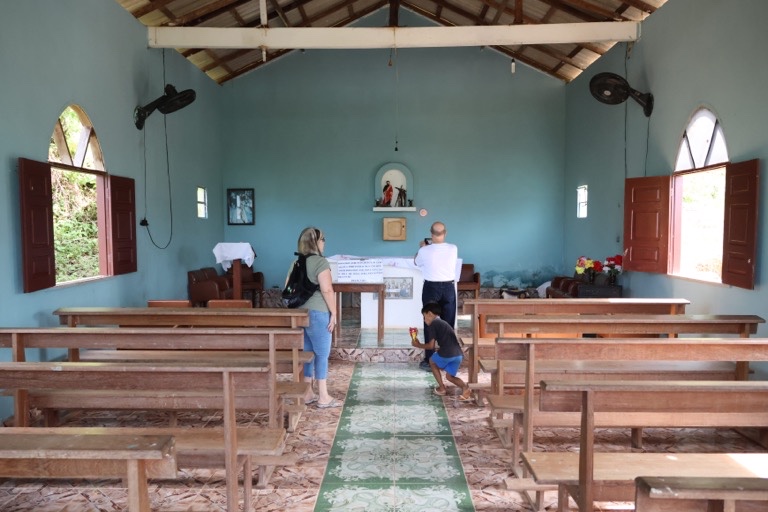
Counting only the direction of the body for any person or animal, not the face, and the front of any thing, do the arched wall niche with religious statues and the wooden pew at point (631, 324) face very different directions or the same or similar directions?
very different directions

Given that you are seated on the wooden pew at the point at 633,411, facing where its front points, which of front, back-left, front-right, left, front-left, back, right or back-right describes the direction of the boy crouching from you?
front-left

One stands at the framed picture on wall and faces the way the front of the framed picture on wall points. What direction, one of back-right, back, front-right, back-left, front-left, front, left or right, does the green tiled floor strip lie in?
front

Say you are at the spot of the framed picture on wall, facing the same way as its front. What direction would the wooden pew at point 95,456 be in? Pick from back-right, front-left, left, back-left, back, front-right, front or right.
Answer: front

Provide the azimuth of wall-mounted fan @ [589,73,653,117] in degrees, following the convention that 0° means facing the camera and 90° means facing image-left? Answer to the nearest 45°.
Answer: approximately 45°

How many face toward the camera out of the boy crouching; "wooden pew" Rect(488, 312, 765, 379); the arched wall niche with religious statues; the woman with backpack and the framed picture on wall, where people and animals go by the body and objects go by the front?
2

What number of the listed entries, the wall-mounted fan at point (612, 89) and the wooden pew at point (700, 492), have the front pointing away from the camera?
1

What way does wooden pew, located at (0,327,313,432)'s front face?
away from the camera

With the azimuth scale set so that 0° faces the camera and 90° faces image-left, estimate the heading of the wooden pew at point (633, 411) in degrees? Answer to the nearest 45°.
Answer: approximately 180°

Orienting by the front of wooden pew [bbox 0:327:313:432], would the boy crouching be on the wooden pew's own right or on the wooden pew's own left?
on the wooden pew's own right

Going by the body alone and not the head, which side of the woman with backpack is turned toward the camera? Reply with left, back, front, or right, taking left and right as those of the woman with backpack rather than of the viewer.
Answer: right

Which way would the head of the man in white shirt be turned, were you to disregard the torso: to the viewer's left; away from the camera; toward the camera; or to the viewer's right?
away from the camera

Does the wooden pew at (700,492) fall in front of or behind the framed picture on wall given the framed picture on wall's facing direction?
in front

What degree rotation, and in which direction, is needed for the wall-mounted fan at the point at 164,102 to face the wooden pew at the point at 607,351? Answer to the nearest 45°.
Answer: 0° — it already faces it

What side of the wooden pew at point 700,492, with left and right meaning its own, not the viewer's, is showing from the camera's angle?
back

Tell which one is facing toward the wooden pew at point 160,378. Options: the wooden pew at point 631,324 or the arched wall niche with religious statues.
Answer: the arched wall niche with religious statues

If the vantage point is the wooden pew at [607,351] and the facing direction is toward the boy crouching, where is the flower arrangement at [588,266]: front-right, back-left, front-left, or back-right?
front-right

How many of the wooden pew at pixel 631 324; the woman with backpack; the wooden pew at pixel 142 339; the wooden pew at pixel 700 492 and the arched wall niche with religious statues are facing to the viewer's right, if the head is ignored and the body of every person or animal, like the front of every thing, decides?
1
